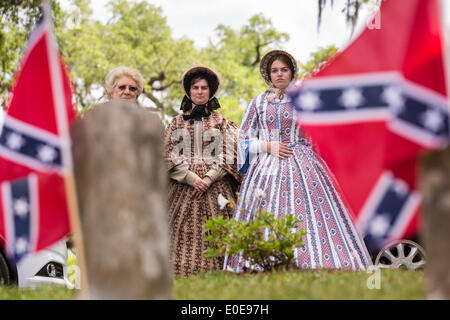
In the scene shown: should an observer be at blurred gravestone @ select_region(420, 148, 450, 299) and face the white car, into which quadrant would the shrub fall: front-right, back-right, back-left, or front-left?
front-right

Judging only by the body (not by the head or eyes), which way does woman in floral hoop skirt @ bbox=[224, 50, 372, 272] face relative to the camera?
toward the camera

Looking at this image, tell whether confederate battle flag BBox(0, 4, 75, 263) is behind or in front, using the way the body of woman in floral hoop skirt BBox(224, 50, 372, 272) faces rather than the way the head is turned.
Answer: in front

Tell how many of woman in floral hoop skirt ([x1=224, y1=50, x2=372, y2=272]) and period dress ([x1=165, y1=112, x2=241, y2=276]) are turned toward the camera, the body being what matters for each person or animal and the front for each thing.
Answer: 2

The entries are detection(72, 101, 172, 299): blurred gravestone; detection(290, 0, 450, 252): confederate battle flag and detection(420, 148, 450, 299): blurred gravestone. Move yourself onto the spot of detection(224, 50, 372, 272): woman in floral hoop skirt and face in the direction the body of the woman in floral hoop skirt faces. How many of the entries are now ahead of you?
3

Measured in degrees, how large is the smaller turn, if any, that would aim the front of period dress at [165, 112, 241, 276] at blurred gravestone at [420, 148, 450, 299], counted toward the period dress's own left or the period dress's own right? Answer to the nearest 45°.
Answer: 0° — it already faces it

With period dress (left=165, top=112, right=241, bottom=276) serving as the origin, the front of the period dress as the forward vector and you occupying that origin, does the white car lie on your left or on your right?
on your right

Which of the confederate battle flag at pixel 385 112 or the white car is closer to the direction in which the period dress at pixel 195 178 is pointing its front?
the confederate battle flag

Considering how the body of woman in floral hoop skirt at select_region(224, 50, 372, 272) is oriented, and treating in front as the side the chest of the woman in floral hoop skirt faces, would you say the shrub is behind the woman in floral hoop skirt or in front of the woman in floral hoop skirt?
in front

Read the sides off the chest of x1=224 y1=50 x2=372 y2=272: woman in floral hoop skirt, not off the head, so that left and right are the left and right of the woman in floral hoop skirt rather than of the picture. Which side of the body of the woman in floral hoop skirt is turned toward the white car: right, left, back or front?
right

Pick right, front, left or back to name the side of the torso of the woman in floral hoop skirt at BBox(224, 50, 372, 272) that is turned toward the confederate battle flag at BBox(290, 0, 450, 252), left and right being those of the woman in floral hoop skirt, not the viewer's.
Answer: front
